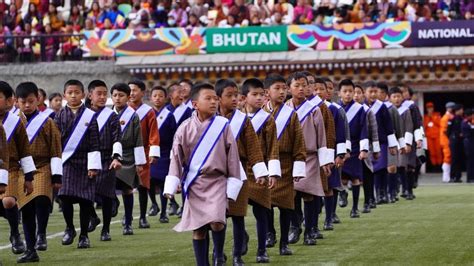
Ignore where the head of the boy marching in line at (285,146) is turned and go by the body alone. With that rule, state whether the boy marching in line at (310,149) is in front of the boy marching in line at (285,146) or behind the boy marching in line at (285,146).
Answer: behind

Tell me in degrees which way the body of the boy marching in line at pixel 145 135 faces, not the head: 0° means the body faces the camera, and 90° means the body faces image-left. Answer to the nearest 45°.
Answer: approximately 45°

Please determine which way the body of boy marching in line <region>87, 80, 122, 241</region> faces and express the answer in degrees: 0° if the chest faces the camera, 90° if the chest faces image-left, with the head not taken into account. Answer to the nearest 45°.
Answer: approximately 45°
